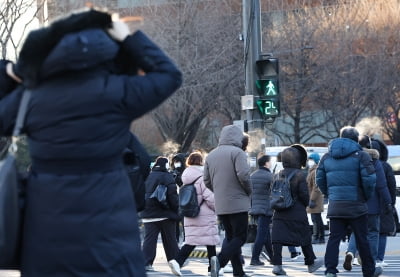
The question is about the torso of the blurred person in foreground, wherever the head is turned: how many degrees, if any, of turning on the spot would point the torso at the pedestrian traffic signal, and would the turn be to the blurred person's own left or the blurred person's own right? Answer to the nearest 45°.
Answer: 0° — they already face it

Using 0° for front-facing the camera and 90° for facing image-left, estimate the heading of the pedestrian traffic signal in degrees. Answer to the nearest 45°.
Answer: approximately 45°

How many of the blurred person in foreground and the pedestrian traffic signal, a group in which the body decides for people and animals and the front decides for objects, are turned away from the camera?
1

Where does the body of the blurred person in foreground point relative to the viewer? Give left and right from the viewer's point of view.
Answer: facing away from the viewer

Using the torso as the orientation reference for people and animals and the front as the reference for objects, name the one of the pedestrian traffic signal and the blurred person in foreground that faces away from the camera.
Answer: the blurred person in foreground
